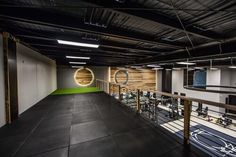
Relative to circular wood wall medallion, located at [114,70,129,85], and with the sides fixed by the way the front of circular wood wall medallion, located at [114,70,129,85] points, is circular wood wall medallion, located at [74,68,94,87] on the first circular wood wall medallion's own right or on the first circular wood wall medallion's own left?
on the first circular wood wall medallion's own right

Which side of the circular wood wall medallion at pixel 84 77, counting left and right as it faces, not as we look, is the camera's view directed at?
front

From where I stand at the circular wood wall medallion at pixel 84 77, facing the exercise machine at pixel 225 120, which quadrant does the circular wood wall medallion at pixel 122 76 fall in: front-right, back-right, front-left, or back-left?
front-left

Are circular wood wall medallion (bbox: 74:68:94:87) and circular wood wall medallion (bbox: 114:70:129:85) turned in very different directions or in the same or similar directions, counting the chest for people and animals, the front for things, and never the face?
same or similar directions

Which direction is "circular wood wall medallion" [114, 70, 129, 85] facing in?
toward the camera

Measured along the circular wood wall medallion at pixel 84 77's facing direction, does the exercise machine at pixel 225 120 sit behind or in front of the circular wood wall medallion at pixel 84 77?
in front

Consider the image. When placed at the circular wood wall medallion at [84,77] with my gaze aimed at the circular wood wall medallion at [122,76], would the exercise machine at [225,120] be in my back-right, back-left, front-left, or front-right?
front-right

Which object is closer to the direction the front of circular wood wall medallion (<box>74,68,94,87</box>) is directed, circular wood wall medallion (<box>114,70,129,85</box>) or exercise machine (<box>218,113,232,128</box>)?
the exercise machine

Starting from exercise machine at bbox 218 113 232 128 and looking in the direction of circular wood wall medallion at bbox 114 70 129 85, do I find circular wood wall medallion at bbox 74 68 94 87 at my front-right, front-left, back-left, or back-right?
front-left

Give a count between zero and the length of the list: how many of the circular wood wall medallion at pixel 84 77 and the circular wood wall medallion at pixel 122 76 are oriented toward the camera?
2

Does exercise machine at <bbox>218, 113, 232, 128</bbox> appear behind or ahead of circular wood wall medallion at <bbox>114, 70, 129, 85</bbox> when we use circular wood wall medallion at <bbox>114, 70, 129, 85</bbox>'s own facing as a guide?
ahead

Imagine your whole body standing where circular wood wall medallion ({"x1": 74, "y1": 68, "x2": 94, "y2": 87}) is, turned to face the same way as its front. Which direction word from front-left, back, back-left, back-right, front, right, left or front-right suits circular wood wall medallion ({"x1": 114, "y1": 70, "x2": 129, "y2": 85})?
left
